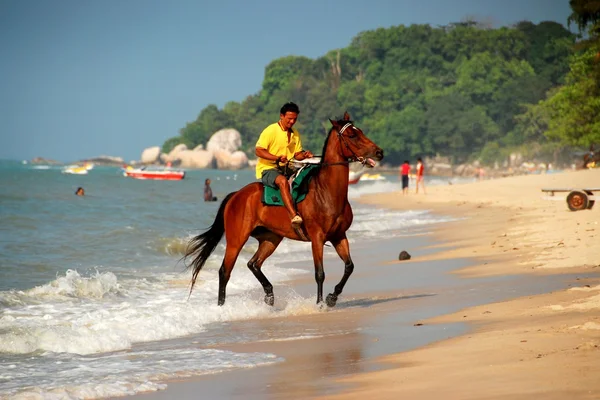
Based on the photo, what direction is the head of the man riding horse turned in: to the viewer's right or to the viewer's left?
to the viewer's right

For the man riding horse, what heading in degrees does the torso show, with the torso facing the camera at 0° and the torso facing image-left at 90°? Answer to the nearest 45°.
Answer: approximately 315°
